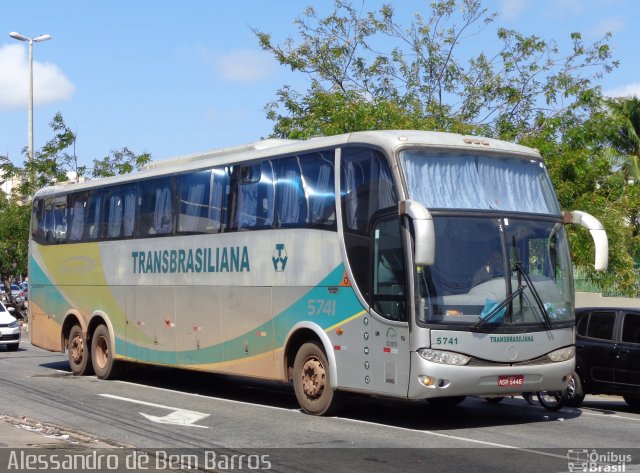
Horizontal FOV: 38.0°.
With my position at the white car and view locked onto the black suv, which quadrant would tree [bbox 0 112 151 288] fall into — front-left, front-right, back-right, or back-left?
back-left

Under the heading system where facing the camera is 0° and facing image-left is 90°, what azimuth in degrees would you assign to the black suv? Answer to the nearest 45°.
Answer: approximately 315°

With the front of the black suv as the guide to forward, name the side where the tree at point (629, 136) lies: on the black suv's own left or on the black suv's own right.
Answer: on the black suv's own left

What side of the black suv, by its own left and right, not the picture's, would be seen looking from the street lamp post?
back

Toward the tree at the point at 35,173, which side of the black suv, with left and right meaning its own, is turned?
back

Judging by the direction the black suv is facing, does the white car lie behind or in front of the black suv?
behind
